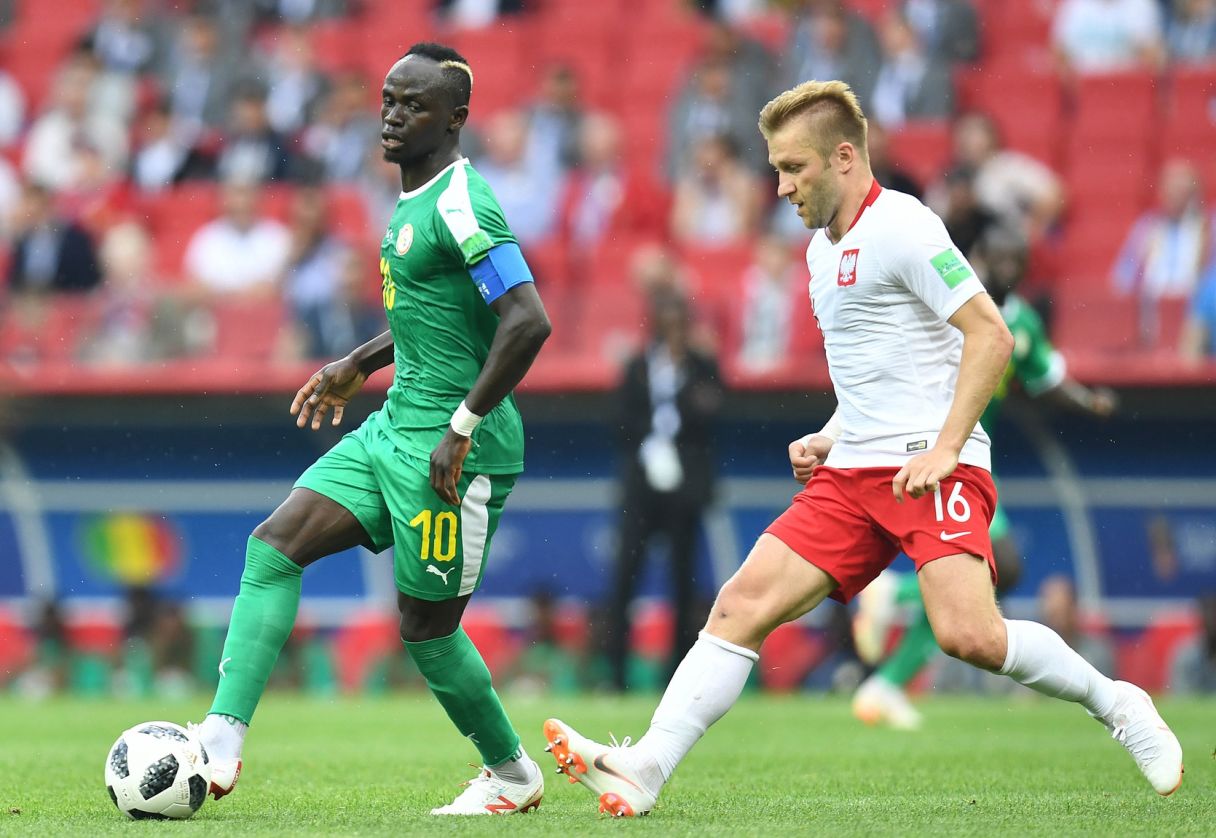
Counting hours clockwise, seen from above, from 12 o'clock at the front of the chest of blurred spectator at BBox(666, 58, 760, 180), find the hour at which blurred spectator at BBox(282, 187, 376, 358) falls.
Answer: blurred spectator at BBox(282, 187, 376, 358) is roughly at 2 o'clock from blurred spectator at BBox(666, 58, 760, 180).

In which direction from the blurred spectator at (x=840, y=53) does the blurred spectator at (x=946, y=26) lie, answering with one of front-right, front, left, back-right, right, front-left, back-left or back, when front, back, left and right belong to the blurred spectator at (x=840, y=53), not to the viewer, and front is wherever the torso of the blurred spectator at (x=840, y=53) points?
back-left

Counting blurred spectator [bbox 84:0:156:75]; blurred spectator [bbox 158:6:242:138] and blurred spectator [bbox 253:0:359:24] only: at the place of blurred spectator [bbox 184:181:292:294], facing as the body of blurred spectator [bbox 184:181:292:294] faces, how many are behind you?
3

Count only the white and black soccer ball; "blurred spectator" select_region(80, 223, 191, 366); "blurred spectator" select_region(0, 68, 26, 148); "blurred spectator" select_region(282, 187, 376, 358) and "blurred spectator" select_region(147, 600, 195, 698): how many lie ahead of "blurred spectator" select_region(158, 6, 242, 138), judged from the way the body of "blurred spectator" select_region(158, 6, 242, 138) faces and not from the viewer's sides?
4
